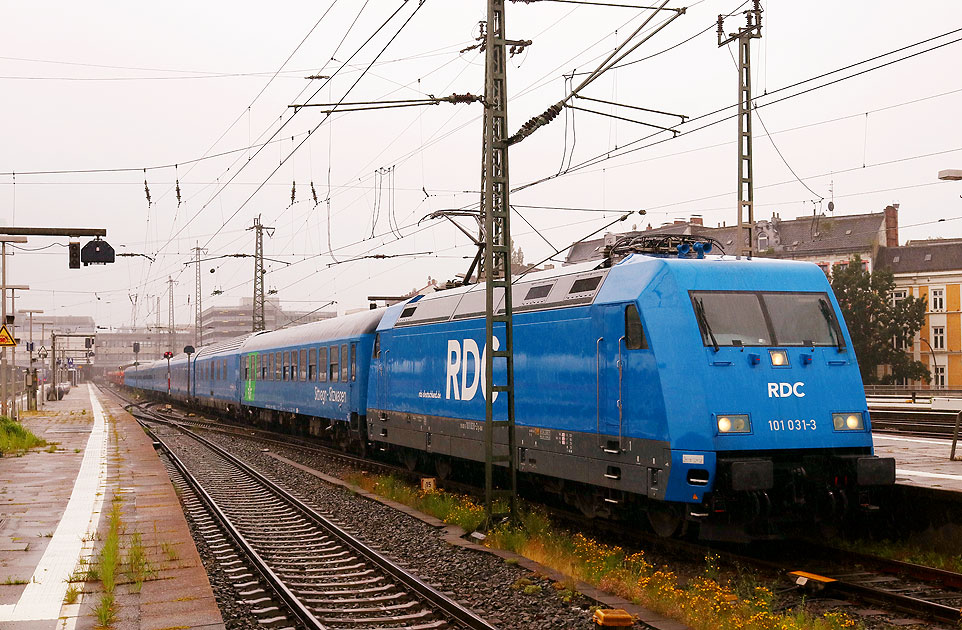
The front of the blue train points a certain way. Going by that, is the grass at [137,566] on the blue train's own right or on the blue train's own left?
on the blue train's own right

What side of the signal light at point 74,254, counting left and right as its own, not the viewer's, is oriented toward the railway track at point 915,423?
left

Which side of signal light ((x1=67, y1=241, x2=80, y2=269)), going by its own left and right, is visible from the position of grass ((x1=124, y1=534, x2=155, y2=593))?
front

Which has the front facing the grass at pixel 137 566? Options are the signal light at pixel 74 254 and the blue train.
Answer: the signal light

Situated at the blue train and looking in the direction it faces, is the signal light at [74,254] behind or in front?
behind

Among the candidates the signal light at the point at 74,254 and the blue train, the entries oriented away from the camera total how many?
0

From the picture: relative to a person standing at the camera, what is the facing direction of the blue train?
facing the viewer and to the right of the viewer

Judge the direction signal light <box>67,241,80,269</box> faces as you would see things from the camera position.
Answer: facing the viewer

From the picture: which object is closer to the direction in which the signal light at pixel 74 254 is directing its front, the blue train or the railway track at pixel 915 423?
the blue train

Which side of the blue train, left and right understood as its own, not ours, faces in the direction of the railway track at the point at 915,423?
left
